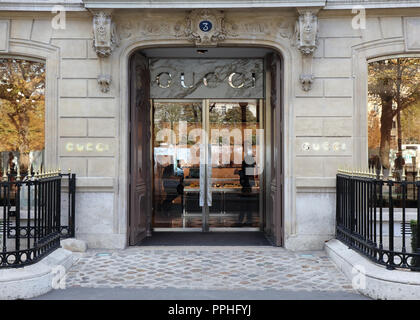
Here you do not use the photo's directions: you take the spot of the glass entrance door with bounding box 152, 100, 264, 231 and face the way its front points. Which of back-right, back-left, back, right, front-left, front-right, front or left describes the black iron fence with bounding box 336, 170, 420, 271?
front-left

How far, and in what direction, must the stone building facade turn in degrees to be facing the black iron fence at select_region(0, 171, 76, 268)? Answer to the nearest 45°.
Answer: approximately 45° to its right

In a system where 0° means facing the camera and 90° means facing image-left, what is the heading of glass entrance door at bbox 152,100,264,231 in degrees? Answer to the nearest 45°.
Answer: approximately 0°

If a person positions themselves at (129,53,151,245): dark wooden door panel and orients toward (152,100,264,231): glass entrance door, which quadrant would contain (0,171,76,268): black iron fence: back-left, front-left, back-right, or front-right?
back-right

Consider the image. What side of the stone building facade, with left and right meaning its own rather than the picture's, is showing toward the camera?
front
